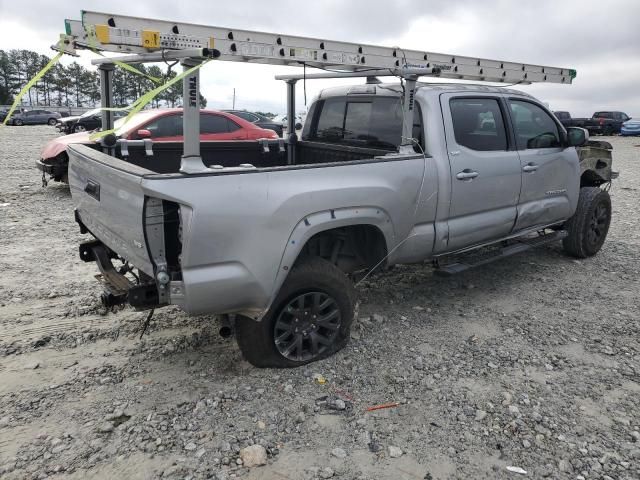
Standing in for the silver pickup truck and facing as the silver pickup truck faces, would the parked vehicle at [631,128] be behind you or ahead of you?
ahead

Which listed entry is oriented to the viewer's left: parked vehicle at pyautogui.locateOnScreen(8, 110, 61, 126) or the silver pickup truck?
the parked vehicle

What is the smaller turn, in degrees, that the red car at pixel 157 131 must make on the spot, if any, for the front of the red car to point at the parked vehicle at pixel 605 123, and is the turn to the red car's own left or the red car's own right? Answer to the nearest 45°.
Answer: approximately 180°

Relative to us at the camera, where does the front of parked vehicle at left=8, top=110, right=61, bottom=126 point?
facing to the left of the viewer

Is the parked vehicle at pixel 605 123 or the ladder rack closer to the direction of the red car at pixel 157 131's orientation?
the ladder rack

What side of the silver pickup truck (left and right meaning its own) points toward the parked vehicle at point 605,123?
front

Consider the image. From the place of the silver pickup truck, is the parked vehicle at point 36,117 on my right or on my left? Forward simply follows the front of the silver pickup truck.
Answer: on my left

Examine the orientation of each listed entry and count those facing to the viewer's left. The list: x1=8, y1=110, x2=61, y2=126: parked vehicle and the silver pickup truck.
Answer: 1

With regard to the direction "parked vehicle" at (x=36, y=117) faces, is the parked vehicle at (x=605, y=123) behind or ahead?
behind

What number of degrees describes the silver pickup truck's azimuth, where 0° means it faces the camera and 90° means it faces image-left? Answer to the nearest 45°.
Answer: approximately 225°

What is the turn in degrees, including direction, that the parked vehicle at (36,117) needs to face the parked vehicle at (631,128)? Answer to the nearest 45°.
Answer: approximately 135° to its left

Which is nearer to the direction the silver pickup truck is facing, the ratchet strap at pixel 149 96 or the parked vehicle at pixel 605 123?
the parked vehicle

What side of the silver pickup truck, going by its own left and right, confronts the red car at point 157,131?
left

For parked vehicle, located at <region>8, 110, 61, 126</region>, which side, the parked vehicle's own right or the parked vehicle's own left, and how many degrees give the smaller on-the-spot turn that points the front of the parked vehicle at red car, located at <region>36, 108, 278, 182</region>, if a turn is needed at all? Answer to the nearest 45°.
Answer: approximately 90° to the parked vehicle's own left

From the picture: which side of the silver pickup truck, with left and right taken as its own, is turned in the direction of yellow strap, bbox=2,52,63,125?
back

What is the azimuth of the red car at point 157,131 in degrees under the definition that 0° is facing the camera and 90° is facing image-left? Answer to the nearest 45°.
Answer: approximately 45°
